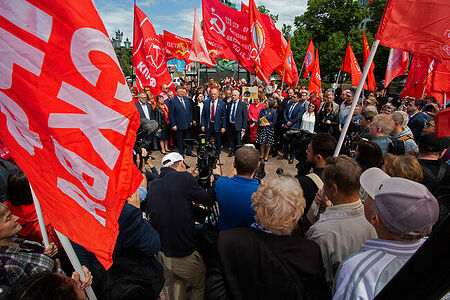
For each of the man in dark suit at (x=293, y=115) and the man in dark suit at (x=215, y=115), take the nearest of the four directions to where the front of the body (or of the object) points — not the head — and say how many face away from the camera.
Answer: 0

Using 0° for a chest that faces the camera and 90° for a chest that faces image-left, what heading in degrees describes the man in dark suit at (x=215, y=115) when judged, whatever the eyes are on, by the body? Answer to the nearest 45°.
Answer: approximately 0°

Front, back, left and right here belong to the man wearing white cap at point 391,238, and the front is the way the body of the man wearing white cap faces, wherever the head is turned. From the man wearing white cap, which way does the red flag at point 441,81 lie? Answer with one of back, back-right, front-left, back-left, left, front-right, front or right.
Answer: front-right

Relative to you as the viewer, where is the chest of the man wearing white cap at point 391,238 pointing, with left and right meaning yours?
facing away from the viewer and to the left of the viewer

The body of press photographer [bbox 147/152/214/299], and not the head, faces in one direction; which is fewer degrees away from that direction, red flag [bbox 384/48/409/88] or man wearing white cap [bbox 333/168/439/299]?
the red flag

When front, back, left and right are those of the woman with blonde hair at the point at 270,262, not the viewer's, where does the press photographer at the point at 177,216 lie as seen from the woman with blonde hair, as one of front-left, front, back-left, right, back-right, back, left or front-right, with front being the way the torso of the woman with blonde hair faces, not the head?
front-left

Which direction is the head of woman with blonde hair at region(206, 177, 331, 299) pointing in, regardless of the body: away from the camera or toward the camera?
away from the camera

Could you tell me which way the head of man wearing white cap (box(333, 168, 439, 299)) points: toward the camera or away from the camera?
away from the camera

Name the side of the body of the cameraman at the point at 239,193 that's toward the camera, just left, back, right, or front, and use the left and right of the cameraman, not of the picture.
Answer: back

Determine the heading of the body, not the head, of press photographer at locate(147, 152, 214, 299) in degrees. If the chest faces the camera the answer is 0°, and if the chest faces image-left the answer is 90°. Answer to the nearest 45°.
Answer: approximately 225°

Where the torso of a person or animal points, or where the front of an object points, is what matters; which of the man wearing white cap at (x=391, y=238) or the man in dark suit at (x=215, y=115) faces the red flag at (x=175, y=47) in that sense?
the man wearing white cap

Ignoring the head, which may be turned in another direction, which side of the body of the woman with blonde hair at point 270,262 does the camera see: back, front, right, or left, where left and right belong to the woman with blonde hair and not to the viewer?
back
